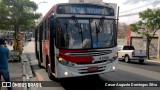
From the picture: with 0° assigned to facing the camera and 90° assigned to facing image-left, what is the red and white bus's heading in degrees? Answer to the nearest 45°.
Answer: approximately 315°

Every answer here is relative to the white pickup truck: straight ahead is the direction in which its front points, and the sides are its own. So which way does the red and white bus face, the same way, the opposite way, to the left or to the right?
the opposite way

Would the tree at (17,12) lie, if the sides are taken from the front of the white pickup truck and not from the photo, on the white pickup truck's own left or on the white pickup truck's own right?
on the white pickup truck's own left

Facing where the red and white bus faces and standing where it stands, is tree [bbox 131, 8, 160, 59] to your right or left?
on your left

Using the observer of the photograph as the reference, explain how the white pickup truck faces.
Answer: facing away from the viewer and to the left of the viewer

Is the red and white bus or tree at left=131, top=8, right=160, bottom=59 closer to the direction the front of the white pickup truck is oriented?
the tree
